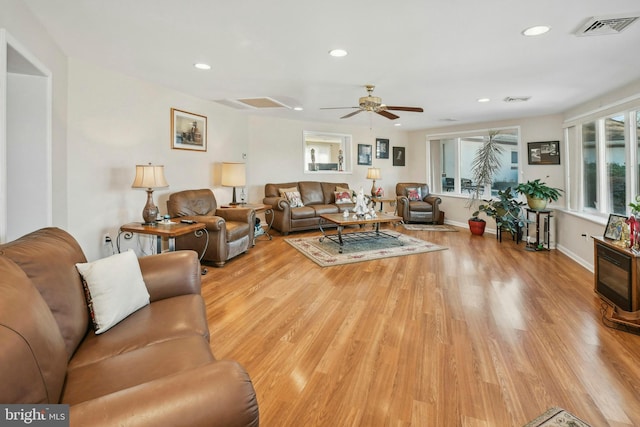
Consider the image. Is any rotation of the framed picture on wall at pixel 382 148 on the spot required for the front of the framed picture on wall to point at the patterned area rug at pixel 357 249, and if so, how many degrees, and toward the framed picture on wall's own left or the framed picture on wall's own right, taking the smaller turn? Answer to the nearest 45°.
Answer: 0° — it already faces it

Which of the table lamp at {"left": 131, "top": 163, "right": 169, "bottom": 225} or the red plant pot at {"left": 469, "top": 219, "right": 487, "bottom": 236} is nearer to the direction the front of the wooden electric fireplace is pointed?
the table lamp

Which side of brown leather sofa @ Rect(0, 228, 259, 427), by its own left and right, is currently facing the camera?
right
